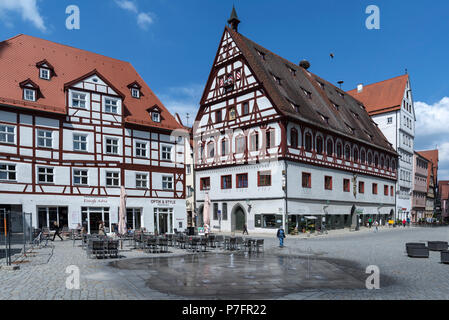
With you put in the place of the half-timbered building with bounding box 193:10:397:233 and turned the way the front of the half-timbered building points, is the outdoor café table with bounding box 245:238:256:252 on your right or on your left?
on your left

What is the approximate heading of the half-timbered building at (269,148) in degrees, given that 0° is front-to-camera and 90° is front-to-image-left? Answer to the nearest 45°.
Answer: approximately 45°

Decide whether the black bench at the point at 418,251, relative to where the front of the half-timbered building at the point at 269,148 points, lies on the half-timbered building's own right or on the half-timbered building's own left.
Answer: on the half-timbered building's own left

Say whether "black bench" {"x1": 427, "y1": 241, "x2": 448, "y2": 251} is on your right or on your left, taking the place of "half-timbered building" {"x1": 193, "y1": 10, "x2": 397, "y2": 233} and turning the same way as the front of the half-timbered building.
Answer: on your left
